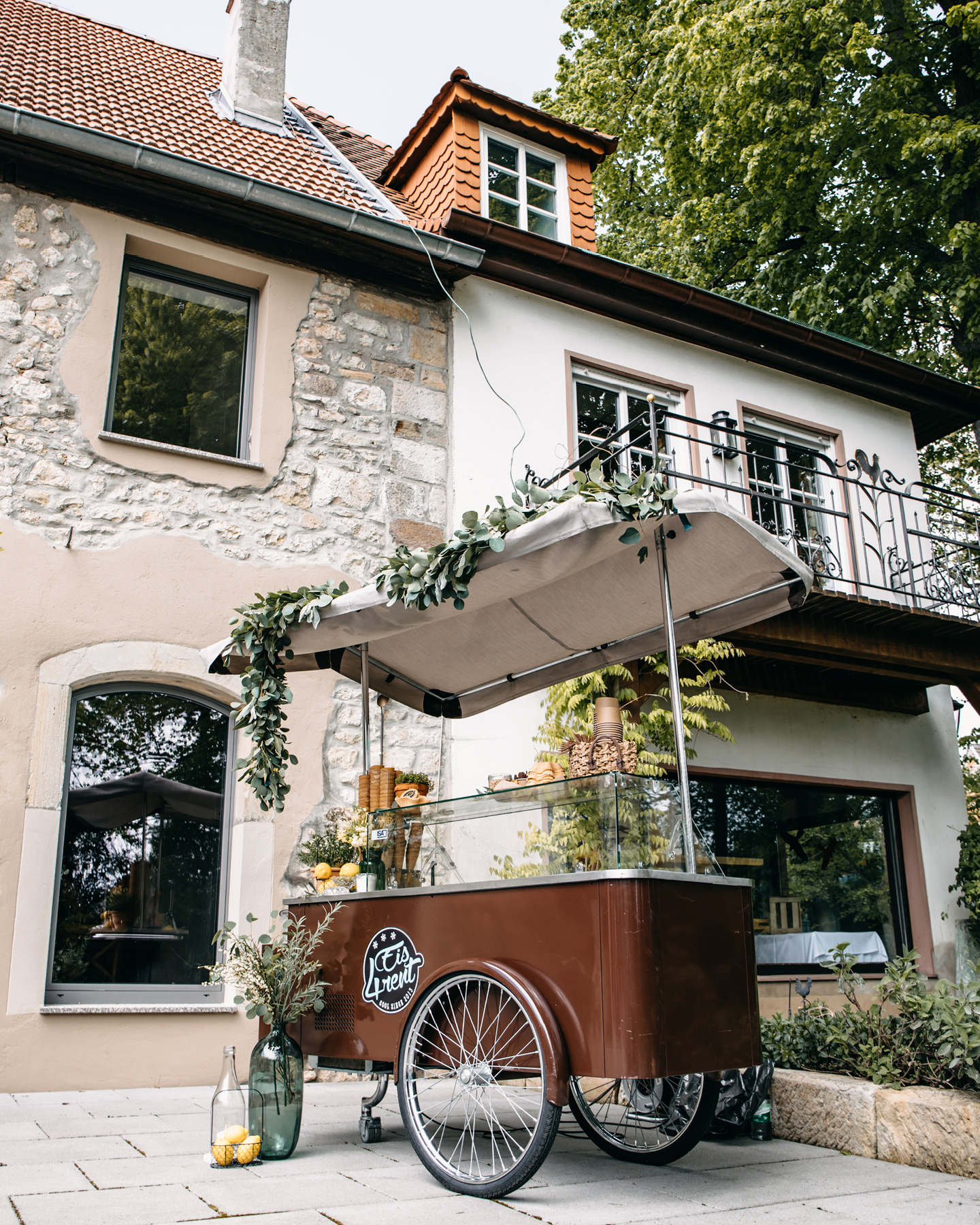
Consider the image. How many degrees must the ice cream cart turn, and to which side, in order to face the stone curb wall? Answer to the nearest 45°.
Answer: approximately 90° to its left

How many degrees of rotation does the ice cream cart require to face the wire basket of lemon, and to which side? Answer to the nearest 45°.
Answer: approximately 45° to its right

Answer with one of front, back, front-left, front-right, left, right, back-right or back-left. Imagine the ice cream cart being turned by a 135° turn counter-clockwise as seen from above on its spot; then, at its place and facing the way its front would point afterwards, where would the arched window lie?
back-left

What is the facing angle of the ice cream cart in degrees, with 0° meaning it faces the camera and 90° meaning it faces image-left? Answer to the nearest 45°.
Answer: approximately 315°
